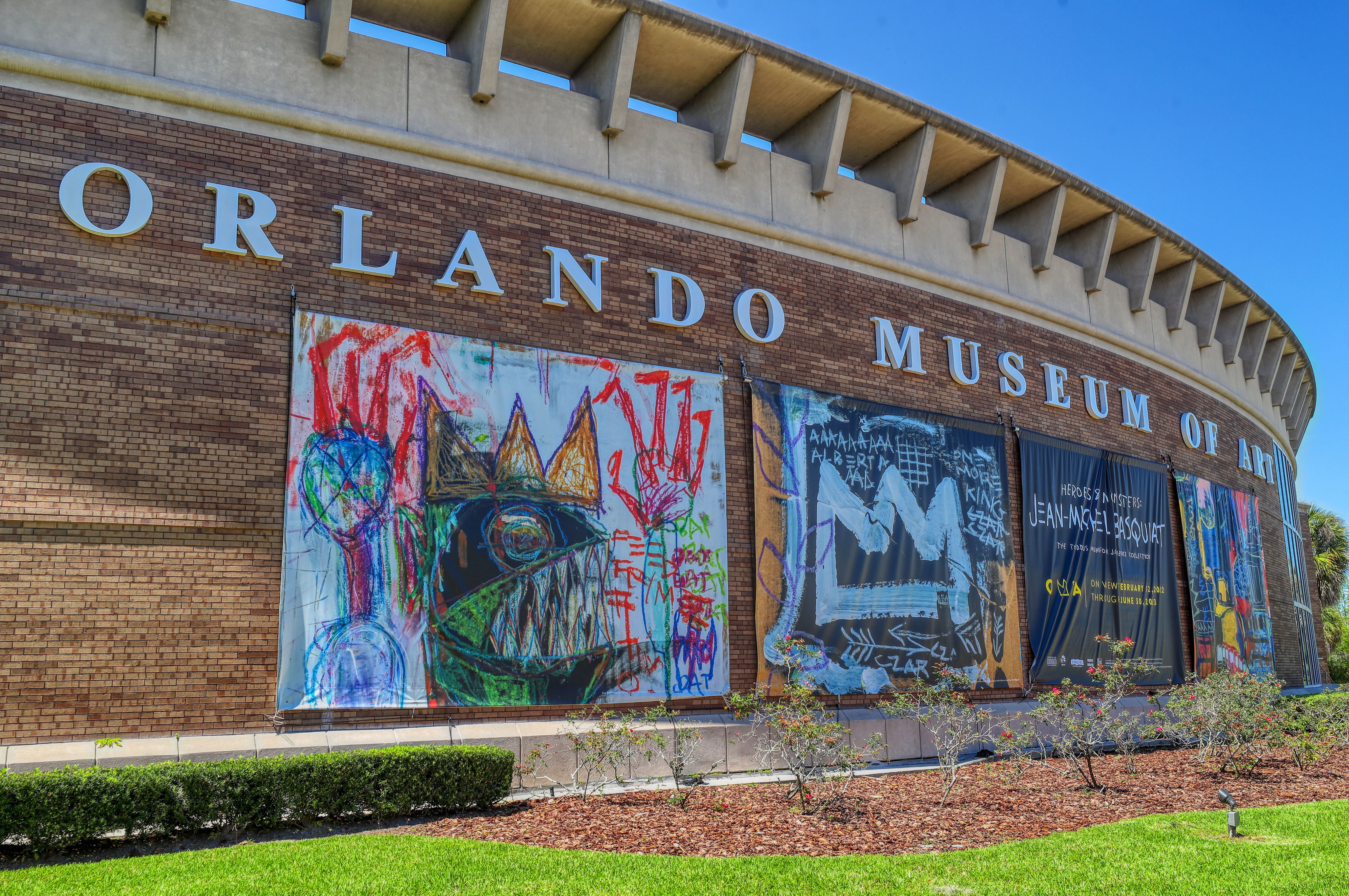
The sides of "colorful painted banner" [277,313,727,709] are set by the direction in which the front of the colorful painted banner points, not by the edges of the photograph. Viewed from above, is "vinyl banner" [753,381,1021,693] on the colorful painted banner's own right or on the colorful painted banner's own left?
on the colorful painted banner's own left

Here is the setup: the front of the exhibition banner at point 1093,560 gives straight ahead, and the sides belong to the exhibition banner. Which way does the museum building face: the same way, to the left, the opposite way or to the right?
the same way

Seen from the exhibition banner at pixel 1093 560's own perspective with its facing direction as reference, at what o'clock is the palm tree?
The palm tree is roughly at 8 o'clock from the exhibition banner.

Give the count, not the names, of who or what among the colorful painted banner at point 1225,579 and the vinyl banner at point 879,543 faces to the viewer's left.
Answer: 0

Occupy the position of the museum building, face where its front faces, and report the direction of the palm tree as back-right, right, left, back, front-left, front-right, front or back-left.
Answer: left

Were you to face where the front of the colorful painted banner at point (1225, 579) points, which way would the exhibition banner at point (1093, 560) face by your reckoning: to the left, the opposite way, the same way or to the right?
the same way

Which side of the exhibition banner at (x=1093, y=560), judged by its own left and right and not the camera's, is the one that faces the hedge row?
right

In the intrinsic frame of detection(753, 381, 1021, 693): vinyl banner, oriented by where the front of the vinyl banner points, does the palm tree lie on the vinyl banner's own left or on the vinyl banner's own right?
on the vinyl banner's own left

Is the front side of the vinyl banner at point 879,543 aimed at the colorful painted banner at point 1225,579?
no

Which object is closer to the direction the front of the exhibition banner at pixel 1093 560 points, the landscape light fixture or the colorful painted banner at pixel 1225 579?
the landscape light fixture

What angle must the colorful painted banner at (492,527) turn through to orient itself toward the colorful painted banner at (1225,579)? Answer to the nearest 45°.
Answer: approximately 90° to its left

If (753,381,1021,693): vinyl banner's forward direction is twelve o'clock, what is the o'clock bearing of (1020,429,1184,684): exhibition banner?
The exhibition banner is roughly at 9 o'clock from the vinyl banner.

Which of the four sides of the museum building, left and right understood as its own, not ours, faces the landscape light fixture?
front

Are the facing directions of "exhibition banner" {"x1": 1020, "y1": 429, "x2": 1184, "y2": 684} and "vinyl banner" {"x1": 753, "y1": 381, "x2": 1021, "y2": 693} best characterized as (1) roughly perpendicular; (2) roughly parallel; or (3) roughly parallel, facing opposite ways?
roughly parallel

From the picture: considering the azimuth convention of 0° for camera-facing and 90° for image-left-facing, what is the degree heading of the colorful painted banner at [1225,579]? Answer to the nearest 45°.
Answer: approximately 315°

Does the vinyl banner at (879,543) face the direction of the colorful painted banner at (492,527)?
no

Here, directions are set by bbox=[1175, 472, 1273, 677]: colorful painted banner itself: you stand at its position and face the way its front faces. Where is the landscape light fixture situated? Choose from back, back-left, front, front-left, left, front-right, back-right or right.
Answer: front-right

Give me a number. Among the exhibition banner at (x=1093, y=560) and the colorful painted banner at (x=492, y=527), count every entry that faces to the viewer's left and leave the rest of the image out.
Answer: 0
